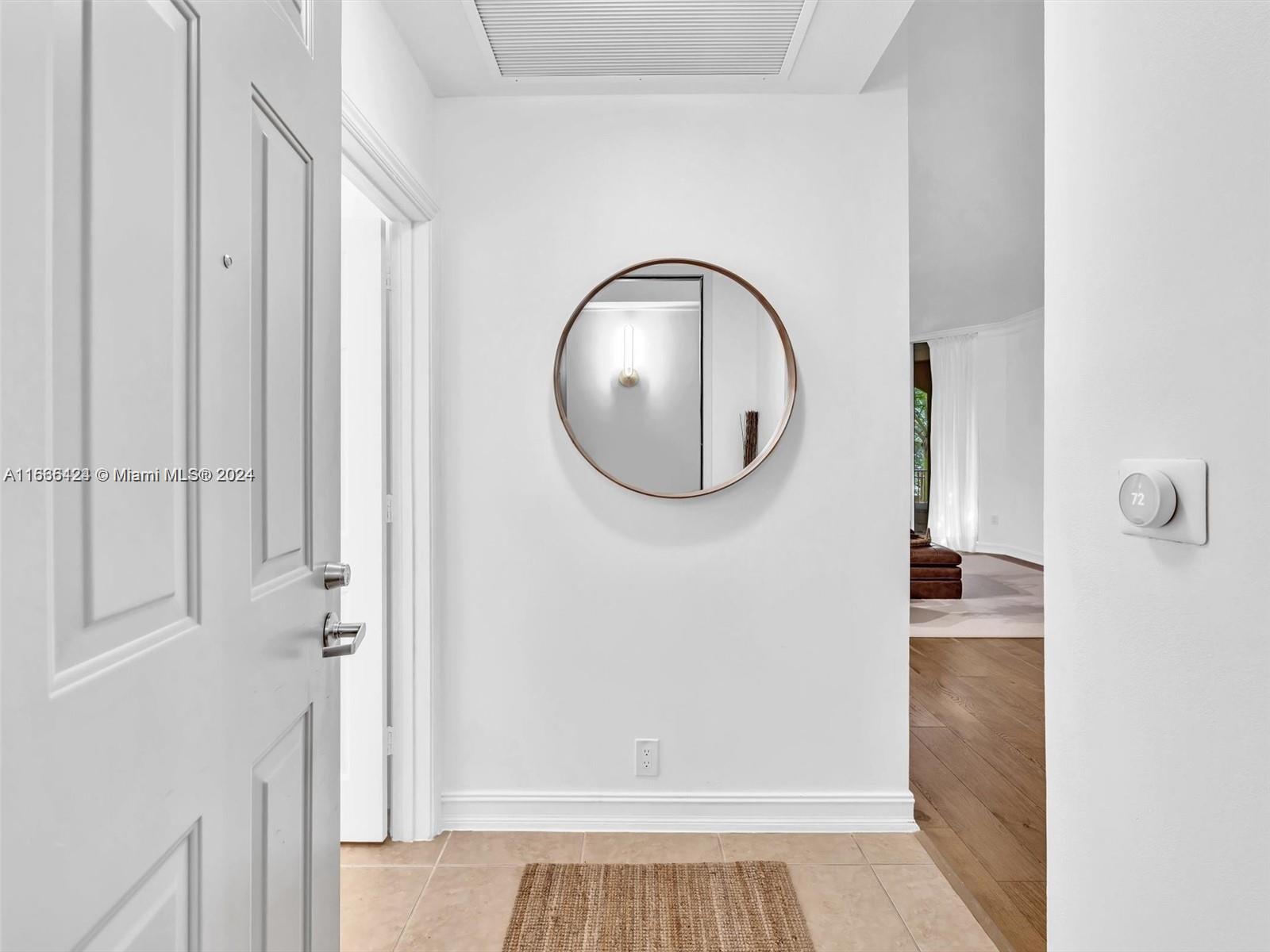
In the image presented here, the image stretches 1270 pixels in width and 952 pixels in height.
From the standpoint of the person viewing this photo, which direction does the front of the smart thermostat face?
facing the viewer and to the left of the viewer

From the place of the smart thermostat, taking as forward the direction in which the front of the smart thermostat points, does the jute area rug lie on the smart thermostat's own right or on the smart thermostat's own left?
on the smart thermostat's own right

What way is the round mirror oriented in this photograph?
toward the camera

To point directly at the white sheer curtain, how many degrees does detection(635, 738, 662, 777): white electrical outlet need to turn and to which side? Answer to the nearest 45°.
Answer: approximately 135° to its left

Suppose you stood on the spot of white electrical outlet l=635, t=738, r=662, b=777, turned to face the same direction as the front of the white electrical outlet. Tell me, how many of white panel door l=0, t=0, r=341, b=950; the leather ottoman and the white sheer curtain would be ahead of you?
1

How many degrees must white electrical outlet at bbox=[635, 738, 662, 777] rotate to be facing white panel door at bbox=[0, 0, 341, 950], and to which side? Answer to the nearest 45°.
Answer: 0° — it already faces it

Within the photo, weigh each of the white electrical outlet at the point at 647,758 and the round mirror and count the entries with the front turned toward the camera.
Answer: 2

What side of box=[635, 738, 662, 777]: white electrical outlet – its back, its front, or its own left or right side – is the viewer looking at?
front

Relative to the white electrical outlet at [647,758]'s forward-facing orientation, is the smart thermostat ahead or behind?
ahead

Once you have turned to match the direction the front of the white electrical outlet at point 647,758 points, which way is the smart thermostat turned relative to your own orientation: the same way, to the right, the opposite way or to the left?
to the right

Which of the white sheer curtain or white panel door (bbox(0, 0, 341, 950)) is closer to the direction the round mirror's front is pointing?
the white panel door

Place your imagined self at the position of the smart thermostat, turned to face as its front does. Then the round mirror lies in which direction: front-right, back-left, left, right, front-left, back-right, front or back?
right
